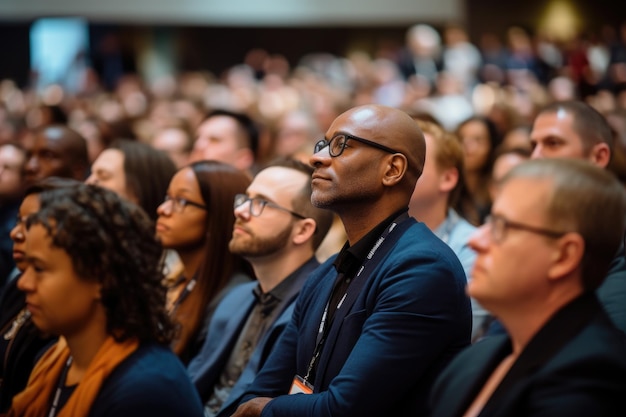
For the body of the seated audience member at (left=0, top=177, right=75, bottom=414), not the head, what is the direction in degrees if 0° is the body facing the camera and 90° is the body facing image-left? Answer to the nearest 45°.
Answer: approximately 45°

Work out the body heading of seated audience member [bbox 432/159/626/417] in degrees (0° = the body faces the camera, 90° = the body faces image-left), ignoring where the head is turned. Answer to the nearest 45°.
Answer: approximately 45°

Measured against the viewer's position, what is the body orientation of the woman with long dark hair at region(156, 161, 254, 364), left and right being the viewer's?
facing the viewer and to the left of the viewer

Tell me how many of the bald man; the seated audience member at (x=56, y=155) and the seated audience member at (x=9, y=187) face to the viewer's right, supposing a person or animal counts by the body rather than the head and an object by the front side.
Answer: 0

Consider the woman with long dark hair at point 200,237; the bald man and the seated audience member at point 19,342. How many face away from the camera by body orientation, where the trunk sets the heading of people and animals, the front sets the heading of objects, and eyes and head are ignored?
0

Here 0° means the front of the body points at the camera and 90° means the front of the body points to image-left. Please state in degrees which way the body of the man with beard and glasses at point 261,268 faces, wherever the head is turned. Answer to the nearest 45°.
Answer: approximately 45°

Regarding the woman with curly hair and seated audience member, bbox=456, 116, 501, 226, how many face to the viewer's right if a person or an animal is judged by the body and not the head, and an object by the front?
0

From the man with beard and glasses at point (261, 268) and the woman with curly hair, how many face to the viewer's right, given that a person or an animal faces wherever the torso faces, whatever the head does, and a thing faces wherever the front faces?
0

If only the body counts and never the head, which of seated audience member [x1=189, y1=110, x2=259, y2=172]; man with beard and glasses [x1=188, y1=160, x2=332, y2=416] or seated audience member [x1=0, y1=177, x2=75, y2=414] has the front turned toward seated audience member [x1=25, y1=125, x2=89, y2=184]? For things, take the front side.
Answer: seated audience member [x1=189, y1=110, x2=259, y2=172]

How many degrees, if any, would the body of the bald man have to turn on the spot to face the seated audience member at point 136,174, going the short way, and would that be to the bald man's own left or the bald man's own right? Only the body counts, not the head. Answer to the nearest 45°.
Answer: approximately 90° to the bald man's own right

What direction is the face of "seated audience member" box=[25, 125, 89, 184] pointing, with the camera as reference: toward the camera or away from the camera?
toward the camera

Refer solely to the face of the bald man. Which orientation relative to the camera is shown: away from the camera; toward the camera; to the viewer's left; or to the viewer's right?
to the viewer's left

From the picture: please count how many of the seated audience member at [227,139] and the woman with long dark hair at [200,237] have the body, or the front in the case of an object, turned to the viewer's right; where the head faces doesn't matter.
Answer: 0
